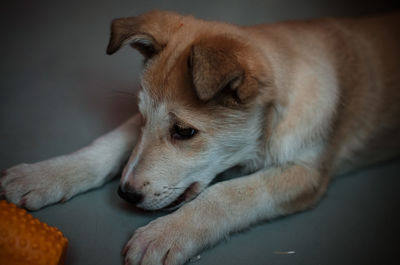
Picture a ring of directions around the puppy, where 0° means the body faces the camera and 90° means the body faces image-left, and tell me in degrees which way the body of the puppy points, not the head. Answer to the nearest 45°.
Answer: approximately 45°

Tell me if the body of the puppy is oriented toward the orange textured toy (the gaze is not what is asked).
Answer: yes
